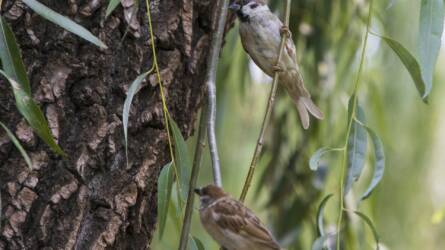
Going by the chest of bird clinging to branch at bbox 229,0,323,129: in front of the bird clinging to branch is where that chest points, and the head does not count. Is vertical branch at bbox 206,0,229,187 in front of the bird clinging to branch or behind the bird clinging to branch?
in front

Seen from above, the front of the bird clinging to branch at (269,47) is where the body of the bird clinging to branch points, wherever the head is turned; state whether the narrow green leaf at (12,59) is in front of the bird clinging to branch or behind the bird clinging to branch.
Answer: in front

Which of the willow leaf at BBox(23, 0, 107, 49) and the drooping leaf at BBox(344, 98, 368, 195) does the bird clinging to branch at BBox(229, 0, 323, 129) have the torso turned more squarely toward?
the willow leaf

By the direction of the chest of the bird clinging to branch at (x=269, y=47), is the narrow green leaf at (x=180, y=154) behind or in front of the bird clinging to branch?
in front

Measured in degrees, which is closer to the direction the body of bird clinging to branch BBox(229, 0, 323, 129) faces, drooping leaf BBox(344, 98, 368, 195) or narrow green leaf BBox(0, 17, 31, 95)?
the narrow green leaf

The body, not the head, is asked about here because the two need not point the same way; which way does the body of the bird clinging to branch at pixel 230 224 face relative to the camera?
to the viewer's left

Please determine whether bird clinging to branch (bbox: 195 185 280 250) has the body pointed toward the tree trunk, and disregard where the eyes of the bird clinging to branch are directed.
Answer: yes

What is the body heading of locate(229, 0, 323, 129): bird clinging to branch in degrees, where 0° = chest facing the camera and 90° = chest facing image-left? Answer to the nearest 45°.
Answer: approximately 45°

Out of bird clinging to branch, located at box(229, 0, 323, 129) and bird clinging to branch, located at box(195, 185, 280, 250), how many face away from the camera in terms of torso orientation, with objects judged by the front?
0

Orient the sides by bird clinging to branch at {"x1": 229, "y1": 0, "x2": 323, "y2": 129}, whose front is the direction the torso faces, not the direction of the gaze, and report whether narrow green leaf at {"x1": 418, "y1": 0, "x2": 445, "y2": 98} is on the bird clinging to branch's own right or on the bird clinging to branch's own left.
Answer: on the bird clinging to branch's own left
